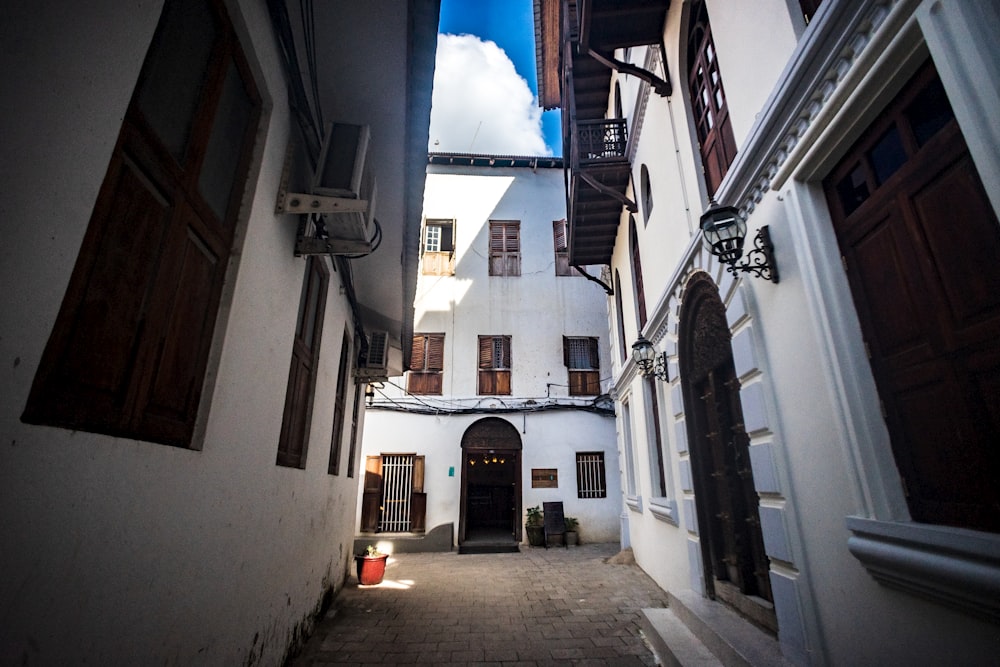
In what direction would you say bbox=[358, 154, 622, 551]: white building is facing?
toward the camera

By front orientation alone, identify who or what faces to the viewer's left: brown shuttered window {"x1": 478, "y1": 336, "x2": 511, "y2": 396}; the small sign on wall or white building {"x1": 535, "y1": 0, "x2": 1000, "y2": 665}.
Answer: the white building

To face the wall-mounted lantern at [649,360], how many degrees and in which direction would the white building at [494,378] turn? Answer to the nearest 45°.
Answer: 0° — it already faces it

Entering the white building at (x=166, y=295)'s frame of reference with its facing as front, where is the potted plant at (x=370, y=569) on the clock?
The potted plant is roughly at 10 o'clock from the white building.

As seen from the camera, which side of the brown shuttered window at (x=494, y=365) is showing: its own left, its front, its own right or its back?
front

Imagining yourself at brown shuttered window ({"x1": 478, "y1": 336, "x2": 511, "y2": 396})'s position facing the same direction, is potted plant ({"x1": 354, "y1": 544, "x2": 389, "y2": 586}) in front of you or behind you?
in front

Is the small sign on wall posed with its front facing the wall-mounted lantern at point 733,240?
yes

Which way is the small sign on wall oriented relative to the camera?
toward the camera

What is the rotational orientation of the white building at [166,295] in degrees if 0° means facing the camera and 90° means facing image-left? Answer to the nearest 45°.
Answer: approximately 270°

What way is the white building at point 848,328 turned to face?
to the viewer's left
